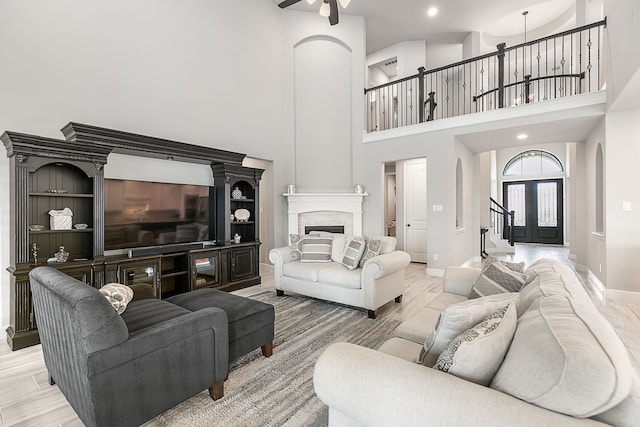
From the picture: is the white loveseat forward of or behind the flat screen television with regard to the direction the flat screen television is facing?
forward

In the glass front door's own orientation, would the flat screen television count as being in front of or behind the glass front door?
in front

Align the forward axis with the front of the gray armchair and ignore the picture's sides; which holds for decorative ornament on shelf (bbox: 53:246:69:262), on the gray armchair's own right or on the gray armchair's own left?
on the gray armchair's own left

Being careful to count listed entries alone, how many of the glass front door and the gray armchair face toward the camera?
1

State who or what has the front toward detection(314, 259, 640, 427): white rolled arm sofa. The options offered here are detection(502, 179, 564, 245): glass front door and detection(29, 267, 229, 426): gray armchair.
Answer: the gray armchair

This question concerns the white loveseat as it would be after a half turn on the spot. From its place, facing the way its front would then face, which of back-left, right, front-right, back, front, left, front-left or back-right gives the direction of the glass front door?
front

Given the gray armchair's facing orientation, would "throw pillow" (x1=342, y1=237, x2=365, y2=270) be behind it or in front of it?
in front

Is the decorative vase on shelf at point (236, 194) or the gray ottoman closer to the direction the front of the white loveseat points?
the gray ottoman

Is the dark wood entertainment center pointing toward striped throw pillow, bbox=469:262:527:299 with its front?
yes

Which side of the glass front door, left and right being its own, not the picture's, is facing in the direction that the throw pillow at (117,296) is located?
front

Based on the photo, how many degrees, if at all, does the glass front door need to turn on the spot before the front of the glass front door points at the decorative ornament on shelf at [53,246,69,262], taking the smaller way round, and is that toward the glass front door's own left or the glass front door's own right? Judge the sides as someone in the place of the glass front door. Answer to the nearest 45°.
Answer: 0° — it already faces it

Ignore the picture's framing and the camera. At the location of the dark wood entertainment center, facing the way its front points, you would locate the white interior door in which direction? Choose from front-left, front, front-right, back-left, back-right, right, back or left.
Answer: front-left

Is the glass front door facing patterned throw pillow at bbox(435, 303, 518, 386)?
yes
